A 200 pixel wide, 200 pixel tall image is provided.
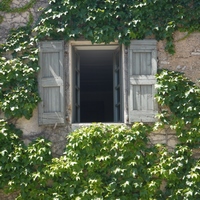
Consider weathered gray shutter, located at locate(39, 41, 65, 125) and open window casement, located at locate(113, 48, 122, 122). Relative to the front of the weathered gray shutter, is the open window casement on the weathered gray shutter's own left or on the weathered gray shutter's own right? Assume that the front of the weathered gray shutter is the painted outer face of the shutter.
on the weathered gray shutter's own left

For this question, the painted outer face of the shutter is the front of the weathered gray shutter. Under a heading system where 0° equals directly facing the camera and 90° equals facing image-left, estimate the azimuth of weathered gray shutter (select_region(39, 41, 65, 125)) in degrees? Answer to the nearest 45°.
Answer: approximately 0°

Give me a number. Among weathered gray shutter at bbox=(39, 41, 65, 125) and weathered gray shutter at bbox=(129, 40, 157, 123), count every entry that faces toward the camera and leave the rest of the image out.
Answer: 2

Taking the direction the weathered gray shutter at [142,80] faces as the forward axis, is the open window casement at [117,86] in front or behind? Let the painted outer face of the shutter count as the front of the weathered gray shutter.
behind

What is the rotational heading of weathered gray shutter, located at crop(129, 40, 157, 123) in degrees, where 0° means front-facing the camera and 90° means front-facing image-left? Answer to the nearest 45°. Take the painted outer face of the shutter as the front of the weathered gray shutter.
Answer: approximately 0°

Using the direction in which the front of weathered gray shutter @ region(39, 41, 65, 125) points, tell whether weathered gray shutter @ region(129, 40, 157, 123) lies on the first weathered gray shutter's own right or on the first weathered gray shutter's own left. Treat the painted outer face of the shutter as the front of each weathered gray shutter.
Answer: on the first weathered gray shutter's own left
